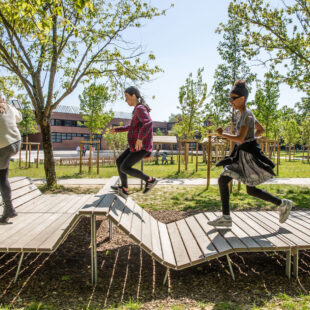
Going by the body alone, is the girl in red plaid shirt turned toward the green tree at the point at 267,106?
no

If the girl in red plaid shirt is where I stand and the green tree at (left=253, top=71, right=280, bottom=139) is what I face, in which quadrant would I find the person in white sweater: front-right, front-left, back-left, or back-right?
back-left

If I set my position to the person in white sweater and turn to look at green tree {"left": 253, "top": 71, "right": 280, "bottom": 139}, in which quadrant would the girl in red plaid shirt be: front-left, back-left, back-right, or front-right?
front-right
